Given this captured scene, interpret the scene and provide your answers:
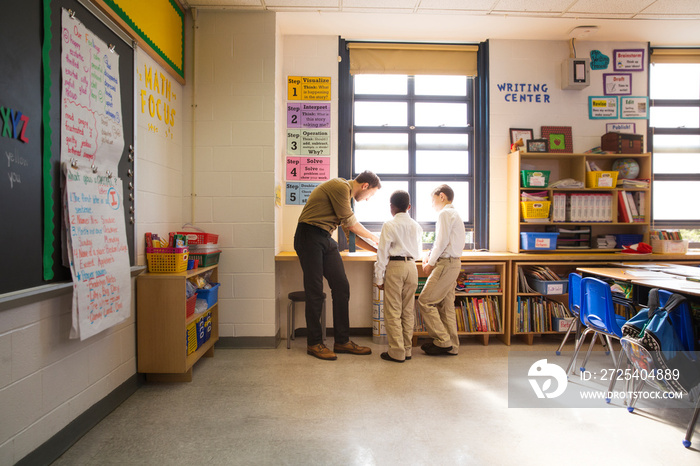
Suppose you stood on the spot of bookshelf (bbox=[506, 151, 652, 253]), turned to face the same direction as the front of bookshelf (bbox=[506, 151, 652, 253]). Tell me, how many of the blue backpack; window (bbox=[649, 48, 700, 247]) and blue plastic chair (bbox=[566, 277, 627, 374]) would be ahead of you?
2

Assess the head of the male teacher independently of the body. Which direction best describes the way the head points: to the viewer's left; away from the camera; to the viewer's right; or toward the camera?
to the viewer's right

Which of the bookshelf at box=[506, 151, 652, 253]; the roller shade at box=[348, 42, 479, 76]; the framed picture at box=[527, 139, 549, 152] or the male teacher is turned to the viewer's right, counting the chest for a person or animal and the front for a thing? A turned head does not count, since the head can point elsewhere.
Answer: the male teacher

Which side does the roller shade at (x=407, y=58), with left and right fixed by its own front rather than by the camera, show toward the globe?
left

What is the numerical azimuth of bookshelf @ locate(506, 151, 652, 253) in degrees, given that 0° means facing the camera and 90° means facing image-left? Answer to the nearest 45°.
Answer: approximately 0°

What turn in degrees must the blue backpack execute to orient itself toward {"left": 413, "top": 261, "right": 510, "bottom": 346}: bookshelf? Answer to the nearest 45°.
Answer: approximately 90° to its right

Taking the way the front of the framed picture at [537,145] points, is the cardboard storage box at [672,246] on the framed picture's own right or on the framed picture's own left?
on the framed picture's own left

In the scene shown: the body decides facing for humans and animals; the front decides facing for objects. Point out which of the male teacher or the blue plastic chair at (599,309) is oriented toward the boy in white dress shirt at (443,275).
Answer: the male teacher
